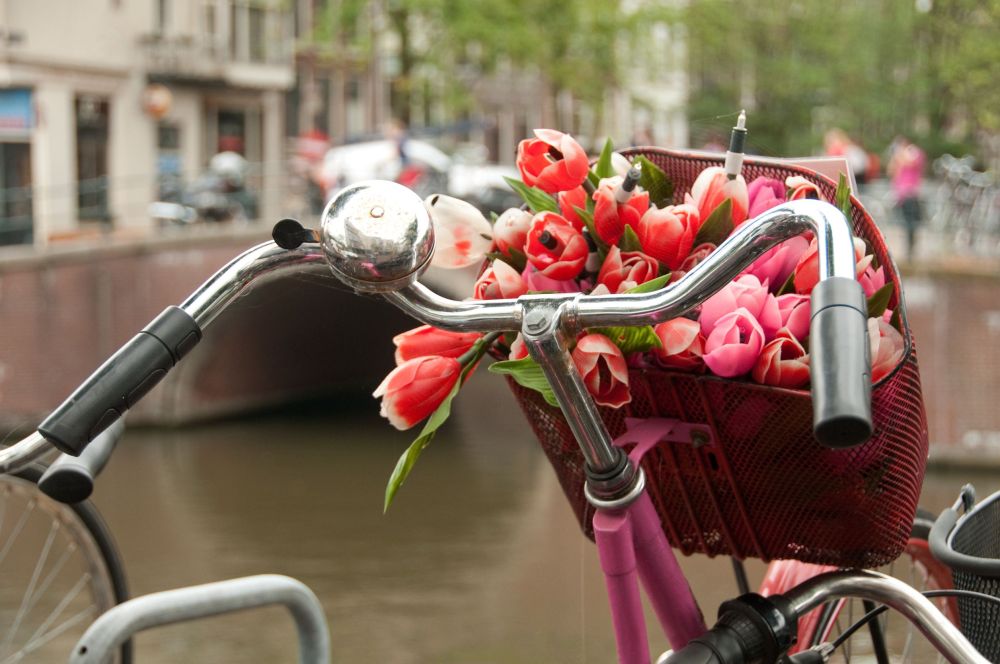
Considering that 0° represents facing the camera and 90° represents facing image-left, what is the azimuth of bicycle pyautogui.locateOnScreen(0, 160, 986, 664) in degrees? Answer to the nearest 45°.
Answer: approximately 225°

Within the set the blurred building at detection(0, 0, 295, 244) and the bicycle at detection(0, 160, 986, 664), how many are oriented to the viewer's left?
0

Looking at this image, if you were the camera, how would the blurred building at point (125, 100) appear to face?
facing the viewer and to the right of the viewer

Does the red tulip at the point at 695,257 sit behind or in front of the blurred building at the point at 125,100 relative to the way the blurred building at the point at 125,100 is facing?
in front

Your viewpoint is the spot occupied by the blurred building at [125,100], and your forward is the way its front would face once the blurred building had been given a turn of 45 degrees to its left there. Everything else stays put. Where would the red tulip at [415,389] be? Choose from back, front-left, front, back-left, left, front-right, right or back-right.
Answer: right

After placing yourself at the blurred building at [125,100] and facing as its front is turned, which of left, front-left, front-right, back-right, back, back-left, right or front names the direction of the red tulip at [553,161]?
front-right

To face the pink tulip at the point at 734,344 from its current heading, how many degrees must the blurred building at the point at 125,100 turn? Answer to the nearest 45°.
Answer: approximately 45° to its right

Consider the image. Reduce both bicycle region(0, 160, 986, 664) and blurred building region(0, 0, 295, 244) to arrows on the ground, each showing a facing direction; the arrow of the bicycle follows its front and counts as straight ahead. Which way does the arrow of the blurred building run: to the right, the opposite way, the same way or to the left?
to the right

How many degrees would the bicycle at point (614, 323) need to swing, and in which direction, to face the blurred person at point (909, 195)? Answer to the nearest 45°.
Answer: approximately 45° to its left

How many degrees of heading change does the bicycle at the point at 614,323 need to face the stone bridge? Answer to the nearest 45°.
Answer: approximately 45° to its left
